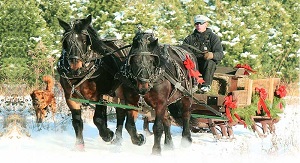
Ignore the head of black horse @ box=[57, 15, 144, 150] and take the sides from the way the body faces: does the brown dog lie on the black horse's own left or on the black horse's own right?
on the black horse's own right

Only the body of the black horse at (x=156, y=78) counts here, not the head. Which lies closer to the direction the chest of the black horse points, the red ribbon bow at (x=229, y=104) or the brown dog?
the brown dog

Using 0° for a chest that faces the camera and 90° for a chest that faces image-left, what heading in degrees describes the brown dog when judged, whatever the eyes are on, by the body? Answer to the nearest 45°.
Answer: approximately 45°

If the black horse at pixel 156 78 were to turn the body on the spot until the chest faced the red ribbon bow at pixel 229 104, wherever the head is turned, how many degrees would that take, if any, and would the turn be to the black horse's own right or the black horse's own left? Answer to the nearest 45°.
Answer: approximately 180°

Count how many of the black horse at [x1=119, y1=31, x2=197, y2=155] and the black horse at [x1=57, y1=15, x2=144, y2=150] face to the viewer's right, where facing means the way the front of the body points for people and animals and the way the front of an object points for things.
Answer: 0

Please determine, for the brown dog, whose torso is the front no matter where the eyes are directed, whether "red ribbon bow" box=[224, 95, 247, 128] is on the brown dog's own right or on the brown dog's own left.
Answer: on the brown dog's own left

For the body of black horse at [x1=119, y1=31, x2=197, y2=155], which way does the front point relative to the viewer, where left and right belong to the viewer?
facing the viewer and to the left of the viewer

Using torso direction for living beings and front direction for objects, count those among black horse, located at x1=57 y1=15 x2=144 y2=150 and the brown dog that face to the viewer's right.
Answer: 0
